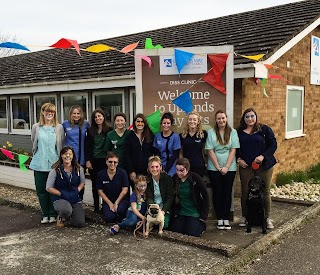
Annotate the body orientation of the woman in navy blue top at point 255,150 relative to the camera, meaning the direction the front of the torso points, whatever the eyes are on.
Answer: toward the camera

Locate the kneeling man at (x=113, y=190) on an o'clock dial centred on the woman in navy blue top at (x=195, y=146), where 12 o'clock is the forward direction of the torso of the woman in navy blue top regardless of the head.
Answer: The kneeling man is roughly at 3 o'clock from the woman in navy blue top.

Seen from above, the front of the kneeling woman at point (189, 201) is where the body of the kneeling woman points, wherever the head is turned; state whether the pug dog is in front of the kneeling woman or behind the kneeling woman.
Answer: in front

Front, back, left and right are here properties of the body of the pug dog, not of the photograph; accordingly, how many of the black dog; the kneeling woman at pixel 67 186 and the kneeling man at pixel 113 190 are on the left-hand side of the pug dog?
1

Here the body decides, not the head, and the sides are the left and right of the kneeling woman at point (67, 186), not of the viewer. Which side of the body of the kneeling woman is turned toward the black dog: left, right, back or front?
left

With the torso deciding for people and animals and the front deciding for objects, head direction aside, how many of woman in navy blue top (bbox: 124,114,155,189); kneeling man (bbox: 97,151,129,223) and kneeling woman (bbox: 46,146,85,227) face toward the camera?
3

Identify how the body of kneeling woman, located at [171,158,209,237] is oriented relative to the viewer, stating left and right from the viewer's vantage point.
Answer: facing the viewer and to the left of the viewer

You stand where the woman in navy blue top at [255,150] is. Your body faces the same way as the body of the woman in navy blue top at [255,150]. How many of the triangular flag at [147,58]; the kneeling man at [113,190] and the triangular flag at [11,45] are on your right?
3

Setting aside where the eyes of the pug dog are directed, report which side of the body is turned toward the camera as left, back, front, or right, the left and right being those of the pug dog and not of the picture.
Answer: front

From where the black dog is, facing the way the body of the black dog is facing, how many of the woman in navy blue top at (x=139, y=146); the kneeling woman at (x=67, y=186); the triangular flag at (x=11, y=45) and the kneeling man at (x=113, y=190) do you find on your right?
4

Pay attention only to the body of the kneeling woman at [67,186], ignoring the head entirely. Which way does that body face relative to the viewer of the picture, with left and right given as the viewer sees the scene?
facing the viewer
